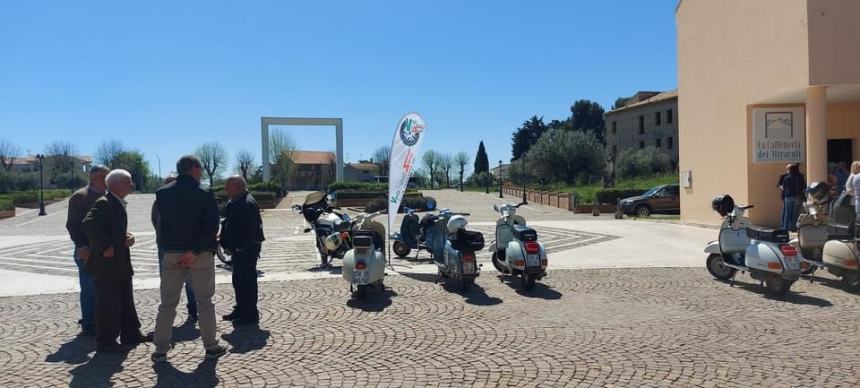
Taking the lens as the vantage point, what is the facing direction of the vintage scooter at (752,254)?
facing away from the viewer and to the left of the viewer

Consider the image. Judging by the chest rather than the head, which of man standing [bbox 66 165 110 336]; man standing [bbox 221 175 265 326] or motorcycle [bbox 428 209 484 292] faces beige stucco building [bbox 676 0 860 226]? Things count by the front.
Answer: man standing [bbox 66 165 110 336]

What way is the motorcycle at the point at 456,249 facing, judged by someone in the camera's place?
facing away from the viewer and to the left of the viewer

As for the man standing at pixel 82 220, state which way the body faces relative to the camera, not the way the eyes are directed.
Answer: to the viewer's right

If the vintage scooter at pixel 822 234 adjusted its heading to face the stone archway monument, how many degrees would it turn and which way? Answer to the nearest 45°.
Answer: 0° — it already faces it

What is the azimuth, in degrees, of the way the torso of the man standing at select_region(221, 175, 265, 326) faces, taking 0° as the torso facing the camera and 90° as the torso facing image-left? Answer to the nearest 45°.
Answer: approximately 90°

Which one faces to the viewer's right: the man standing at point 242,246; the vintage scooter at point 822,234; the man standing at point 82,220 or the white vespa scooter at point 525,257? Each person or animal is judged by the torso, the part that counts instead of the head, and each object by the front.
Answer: the man standing at point 82,220

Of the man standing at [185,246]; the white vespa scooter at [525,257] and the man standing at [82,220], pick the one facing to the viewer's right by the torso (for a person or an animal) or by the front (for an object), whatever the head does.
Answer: the man standing at [82,220]

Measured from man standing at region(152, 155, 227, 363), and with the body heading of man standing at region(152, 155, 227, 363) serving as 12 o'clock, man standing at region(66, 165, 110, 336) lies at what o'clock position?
man standing at region(66, 165, 110, 336) is roughly at 11 o'clock from man standing at region(152, 155, 227, 363).

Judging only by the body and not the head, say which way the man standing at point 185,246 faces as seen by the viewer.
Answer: away from the camera

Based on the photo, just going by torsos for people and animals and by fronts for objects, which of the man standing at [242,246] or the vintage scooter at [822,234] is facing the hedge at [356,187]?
the vintage scooter

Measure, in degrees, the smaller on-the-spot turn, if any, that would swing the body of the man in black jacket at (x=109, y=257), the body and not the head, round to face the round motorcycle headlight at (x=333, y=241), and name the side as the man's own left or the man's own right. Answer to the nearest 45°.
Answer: approximately 45° to the man's own left

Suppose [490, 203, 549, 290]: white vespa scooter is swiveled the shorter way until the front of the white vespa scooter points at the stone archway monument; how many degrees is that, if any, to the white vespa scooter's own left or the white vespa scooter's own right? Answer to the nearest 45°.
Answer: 0° — it already faces it
